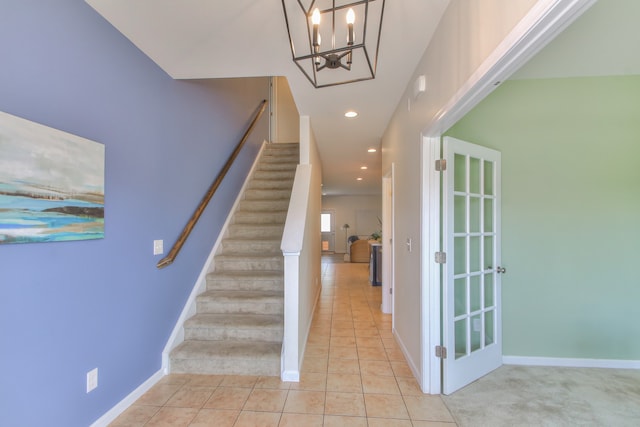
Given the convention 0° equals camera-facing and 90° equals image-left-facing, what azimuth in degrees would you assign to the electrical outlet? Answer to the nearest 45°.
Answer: approximately 315°

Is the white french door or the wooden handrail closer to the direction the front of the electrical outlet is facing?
the white french door

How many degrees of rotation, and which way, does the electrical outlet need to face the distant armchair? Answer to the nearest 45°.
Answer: approximately 90° to its left

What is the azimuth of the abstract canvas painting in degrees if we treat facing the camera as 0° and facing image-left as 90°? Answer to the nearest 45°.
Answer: approximately 315°

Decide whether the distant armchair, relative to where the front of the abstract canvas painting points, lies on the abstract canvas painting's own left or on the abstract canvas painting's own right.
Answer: on the abstract canvas painting's own left

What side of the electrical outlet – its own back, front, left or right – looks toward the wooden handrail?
left
